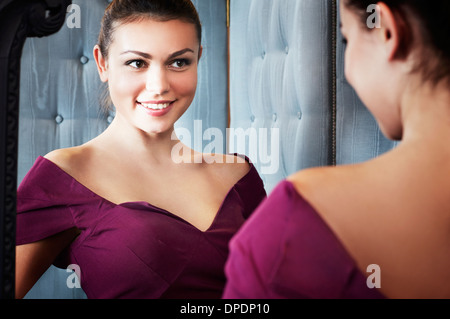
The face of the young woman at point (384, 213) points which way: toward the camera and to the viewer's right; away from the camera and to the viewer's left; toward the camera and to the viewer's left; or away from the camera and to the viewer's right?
away from the camera and to the viewer's left

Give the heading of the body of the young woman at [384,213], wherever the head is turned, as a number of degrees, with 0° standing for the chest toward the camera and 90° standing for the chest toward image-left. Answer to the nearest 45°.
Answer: approximately 135°
